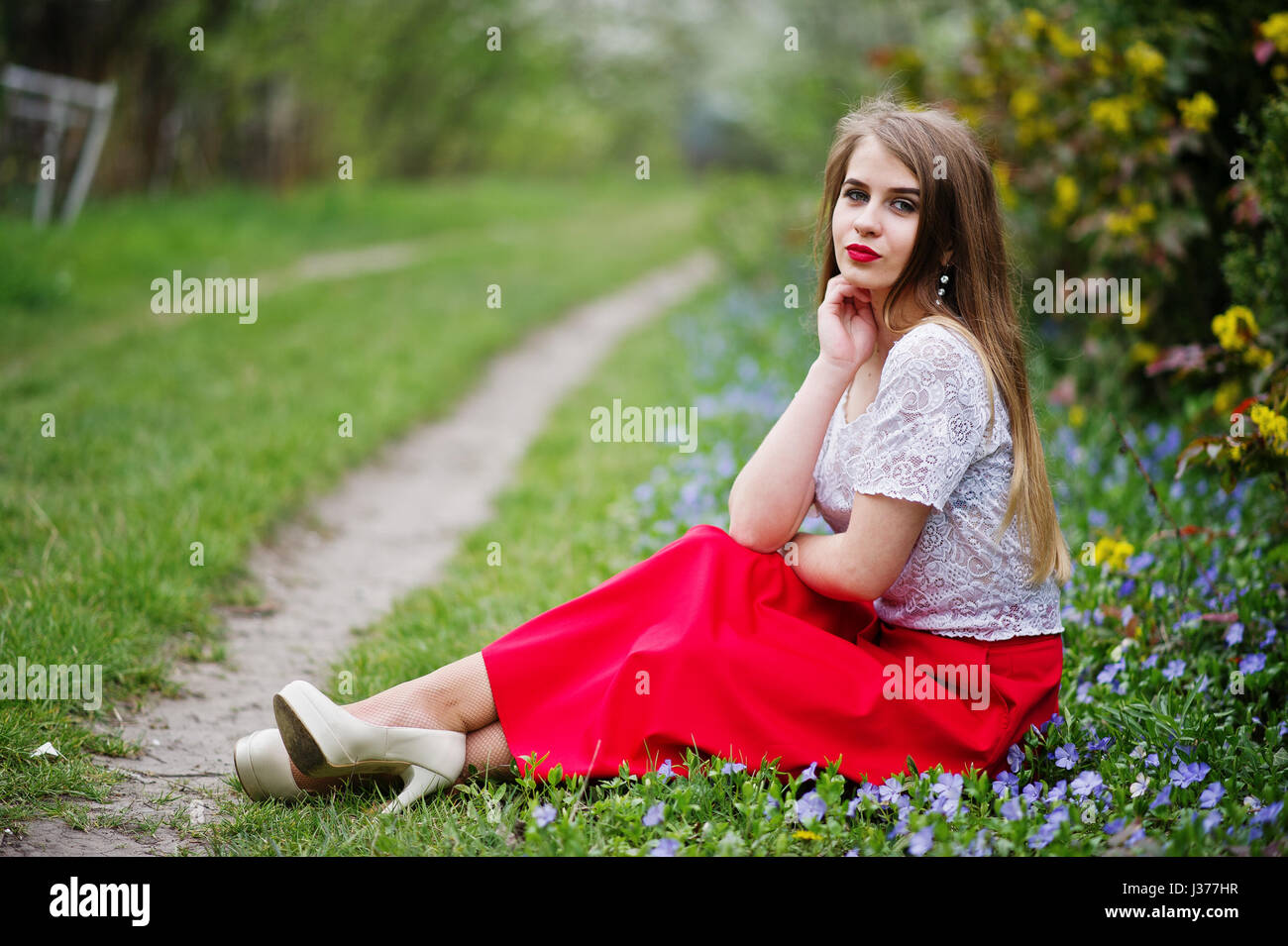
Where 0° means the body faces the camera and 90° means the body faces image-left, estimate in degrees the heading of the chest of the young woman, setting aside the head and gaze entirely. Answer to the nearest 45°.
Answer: approximately 90°
